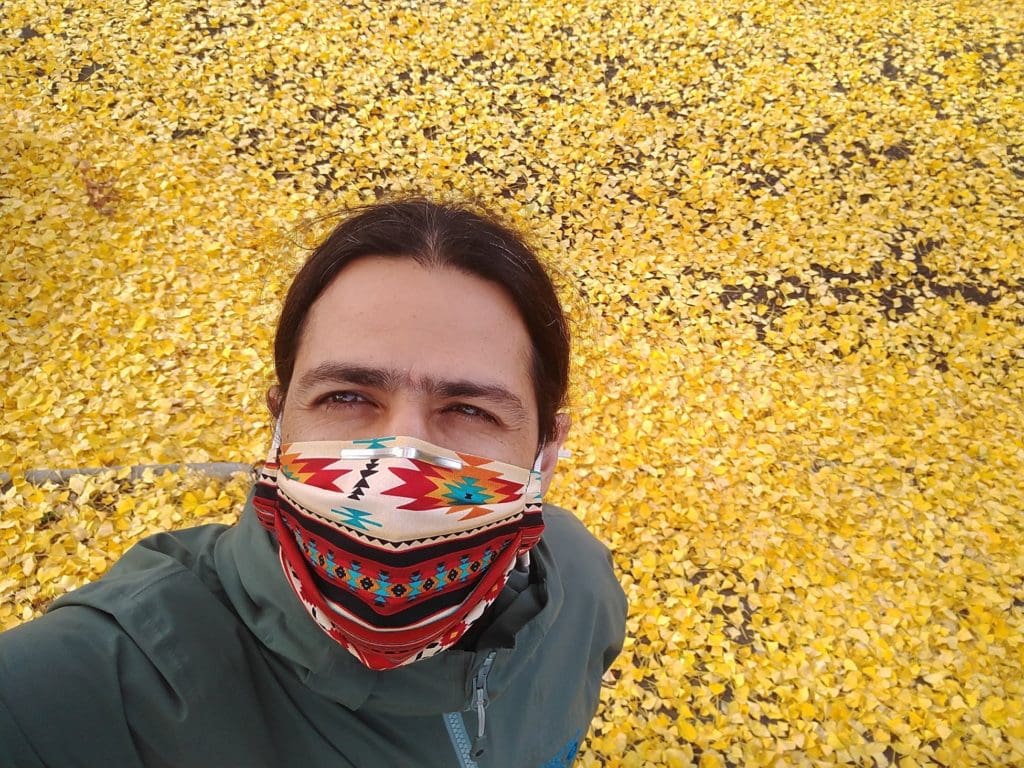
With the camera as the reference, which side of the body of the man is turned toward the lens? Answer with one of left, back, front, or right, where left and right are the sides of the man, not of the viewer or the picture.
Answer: front
